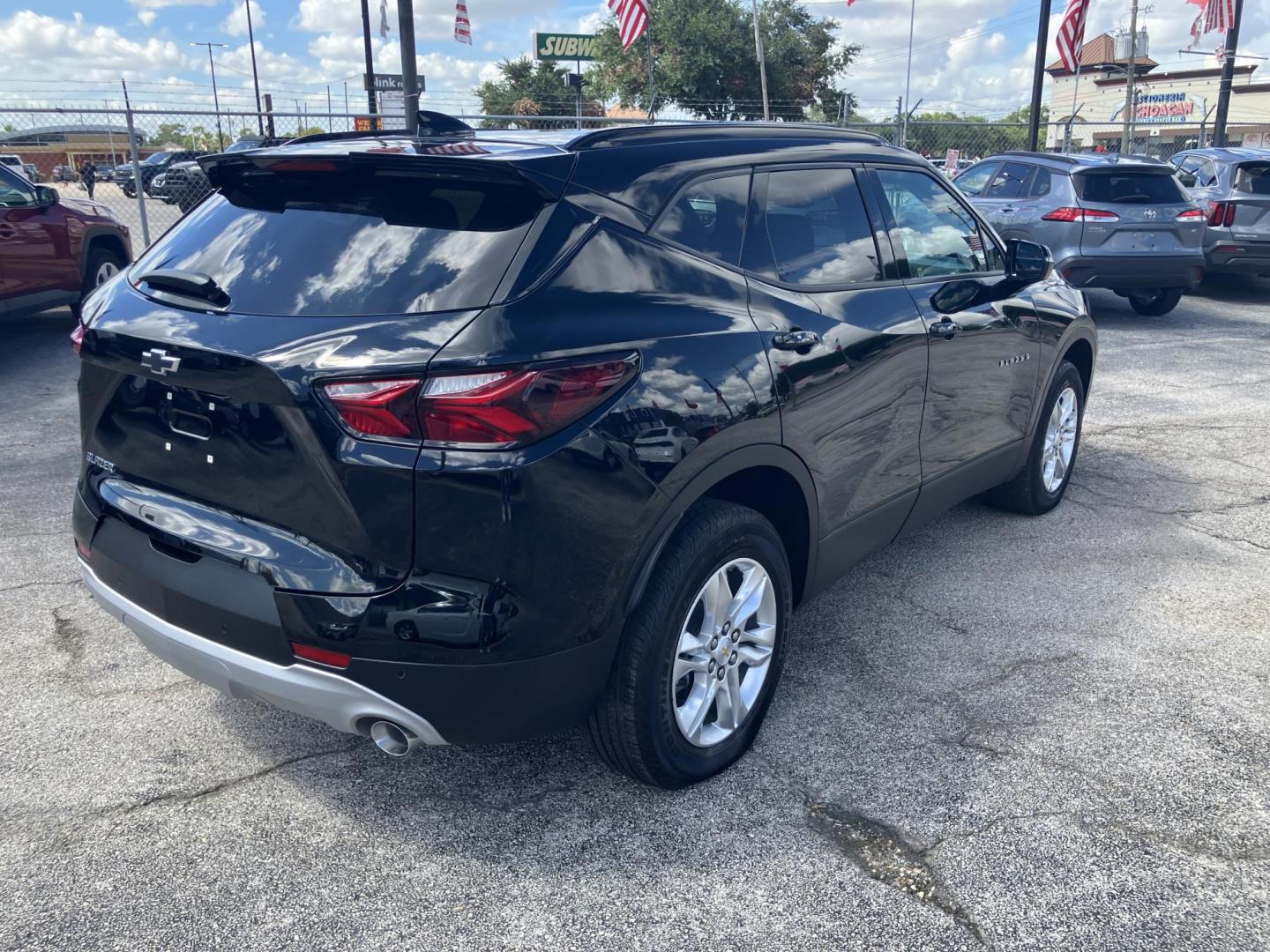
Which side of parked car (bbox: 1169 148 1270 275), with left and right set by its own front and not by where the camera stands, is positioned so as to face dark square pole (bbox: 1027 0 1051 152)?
front

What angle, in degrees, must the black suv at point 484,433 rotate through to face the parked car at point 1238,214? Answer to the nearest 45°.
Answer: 0° — it already faces it

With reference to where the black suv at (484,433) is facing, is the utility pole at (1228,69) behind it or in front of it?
in front

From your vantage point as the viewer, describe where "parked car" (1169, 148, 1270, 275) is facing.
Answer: facing away from the viewer and to the left of the viewer

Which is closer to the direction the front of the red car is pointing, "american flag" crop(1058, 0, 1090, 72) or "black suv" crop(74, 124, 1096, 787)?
the american flag

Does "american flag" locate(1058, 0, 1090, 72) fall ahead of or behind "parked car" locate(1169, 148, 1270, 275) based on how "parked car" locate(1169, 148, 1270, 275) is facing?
ahead

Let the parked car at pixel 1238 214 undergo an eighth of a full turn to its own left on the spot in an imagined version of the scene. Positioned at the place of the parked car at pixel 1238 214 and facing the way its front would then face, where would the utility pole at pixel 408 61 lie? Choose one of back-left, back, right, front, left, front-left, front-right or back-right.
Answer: front-left

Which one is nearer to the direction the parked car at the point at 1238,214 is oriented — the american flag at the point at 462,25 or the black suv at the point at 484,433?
the american flag

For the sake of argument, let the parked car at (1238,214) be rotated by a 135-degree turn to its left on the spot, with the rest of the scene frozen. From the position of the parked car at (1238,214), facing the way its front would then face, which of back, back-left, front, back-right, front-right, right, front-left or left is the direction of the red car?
front-right

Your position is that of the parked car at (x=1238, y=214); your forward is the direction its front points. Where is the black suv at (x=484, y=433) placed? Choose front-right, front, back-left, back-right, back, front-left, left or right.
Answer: back-left

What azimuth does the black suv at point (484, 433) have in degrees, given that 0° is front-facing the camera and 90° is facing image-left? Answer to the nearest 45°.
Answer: approximately 225°
